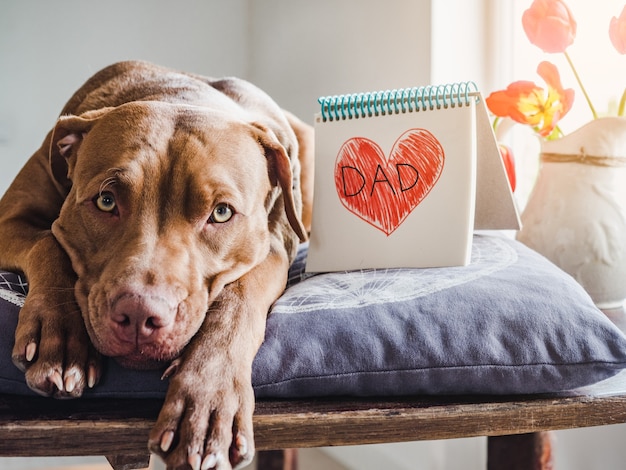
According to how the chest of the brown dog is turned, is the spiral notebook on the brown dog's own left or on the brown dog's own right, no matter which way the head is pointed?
on the brown dog's own left

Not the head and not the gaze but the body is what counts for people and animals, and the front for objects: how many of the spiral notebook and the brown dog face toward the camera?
2

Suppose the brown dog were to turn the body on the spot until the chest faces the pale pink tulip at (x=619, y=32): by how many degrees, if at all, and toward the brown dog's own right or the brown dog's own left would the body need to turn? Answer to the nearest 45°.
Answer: approximately 90° to the brown dog's own left

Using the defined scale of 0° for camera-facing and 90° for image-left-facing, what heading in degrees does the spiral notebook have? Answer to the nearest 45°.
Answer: approximately 0°

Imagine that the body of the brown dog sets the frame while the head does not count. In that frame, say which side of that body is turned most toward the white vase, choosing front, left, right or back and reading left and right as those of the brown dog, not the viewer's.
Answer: left

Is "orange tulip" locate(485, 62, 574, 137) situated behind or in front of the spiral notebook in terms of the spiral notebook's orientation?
behind

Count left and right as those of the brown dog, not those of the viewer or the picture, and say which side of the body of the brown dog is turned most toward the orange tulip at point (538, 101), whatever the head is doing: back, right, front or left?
left

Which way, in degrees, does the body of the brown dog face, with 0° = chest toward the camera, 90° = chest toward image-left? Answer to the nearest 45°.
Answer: approximately 0°
